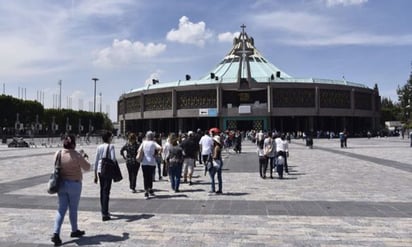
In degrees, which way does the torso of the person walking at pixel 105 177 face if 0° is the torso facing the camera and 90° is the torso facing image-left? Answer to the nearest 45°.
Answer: approximately 225°

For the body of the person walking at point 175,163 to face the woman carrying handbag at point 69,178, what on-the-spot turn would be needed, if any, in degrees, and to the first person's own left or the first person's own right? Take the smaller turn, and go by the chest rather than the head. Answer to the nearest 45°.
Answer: approximately 180°

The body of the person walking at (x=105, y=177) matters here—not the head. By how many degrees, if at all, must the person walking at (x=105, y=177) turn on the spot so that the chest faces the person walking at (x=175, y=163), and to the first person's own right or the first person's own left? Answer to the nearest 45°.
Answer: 0° — they already face them

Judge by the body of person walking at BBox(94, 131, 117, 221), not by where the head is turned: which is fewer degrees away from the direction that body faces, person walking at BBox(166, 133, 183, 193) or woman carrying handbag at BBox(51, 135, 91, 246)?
the person walking

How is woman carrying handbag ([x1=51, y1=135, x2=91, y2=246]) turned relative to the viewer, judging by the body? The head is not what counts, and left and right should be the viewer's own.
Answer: facing away from the viewer and to the right of the viewer

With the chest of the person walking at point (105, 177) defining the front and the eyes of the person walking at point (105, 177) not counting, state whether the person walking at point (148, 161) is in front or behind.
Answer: in front

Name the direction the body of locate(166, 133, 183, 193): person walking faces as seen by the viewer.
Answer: away from the camera

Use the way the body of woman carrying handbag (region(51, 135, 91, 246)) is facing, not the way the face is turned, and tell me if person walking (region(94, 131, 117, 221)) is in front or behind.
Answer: in front
